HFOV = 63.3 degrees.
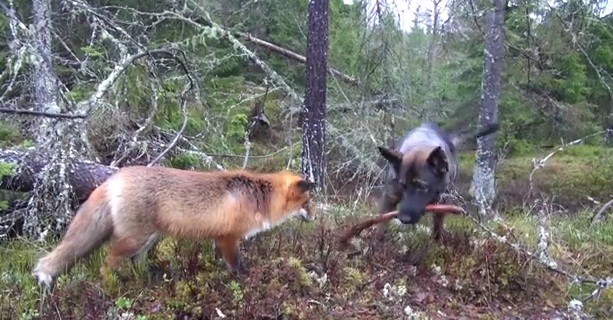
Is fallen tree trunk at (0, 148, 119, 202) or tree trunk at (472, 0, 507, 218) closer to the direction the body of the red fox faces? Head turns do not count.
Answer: the tree trunk

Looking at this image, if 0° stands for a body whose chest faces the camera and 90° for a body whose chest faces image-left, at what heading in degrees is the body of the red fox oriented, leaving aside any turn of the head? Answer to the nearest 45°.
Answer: approximately 270°

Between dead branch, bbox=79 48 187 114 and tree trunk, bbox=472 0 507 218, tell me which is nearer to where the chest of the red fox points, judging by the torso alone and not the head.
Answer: the tree trunk

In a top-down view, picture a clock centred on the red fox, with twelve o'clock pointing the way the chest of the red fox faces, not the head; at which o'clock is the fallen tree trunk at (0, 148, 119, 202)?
The fallen tree trunk is roughly at 8 o'clock from the red fox.

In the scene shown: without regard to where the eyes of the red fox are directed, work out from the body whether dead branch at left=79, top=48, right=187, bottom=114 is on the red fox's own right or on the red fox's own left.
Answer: on the red fox's own left

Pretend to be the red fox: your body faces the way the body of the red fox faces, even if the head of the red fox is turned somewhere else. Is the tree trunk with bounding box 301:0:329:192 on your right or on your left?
on your left

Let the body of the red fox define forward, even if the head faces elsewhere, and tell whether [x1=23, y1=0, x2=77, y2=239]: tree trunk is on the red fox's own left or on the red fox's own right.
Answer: on the red fox's own left

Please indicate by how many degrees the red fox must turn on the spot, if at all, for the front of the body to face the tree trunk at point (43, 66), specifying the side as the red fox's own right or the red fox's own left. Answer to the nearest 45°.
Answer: approximately 135° to the red fox's own left
